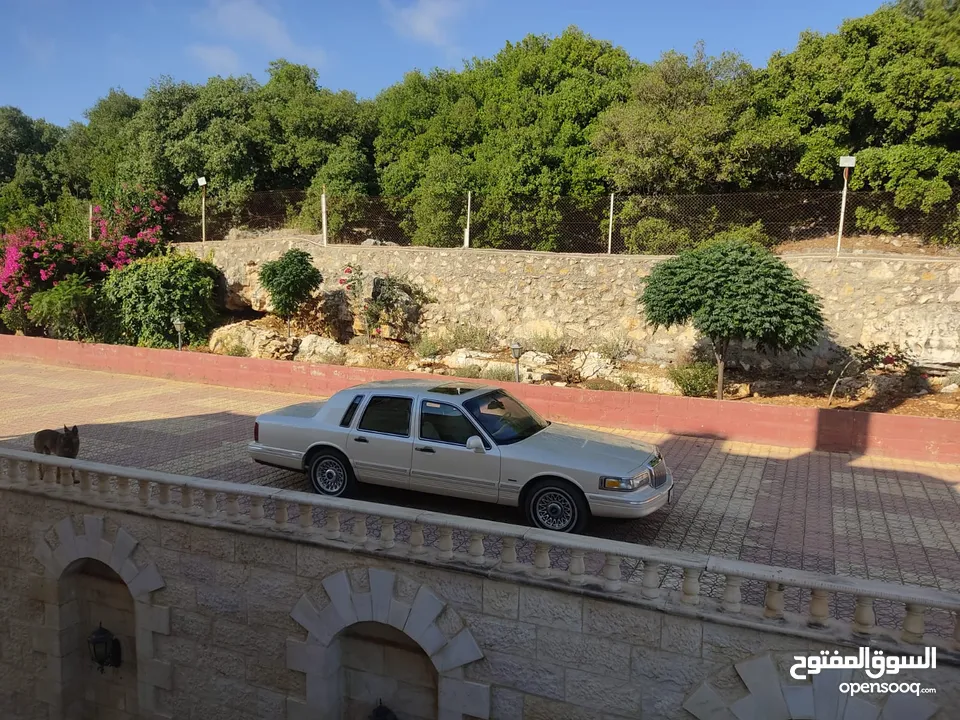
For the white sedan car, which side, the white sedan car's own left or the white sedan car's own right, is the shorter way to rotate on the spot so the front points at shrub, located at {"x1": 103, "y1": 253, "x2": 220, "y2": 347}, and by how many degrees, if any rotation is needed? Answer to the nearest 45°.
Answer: approximately 180°

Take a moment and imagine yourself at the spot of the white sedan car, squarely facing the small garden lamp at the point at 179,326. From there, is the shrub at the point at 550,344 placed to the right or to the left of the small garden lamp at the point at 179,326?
right

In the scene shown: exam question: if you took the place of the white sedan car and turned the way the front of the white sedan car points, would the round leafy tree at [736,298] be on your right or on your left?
on your left

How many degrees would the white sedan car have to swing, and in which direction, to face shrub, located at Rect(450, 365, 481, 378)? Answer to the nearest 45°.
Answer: approximately 135° to its left

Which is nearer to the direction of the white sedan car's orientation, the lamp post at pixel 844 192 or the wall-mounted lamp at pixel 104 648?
the lamp post

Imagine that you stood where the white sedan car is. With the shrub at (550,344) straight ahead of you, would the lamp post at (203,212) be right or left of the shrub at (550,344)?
left

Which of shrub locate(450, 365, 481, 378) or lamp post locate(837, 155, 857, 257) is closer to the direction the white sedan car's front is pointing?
the lamp post

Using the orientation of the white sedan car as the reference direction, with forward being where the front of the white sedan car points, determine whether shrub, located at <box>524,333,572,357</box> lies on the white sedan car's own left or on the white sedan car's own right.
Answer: on the white sedan car's own left

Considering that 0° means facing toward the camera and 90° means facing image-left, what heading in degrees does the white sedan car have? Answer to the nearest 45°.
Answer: approximately 315°

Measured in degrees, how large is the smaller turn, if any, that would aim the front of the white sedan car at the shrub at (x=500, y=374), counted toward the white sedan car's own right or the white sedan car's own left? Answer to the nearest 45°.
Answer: approximately 135° to the white sedan car's own left

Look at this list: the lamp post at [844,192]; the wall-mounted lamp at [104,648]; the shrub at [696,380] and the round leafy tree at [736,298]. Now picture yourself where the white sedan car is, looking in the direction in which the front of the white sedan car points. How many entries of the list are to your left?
3

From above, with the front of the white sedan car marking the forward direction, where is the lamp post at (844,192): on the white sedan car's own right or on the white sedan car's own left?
on the white sedan car's own left

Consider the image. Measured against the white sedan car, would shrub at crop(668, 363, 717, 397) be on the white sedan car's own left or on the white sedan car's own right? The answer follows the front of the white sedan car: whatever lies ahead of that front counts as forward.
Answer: on the white sedan car's own left
